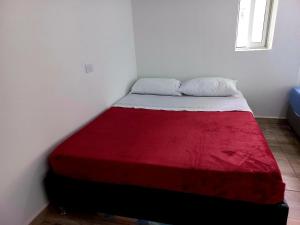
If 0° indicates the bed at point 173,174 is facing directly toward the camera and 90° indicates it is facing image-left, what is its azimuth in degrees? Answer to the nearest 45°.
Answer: approximately 0°

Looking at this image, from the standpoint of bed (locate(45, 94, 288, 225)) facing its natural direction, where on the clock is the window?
The window is roughly at 7 o'clock from the bed.
